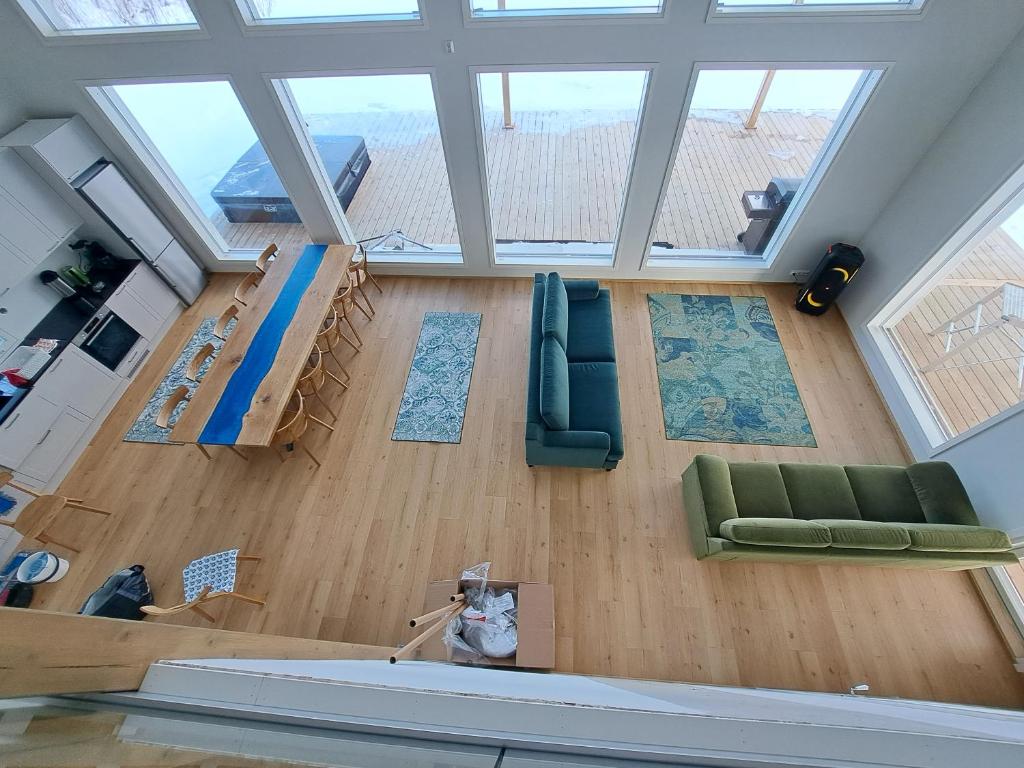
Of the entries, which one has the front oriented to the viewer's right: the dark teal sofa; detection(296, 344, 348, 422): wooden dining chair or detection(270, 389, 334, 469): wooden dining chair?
the dark teal sofa

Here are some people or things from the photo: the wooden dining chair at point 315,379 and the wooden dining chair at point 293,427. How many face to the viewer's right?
0

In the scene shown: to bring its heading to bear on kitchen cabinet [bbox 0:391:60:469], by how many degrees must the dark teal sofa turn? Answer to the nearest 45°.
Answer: approximately 180°

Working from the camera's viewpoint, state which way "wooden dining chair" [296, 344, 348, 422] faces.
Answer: facing away from the viewer and to the left of the viewer

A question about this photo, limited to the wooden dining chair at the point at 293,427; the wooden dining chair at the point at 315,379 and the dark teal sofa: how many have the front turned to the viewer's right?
1

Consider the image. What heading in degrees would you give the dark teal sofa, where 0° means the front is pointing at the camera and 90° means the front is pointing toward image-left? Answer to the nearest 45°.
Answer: approximately 270°

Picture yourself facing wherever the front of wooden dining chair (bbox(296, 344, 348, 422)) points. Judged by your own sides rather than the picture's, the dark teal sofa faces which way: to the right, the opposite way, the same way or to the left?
the opposite way

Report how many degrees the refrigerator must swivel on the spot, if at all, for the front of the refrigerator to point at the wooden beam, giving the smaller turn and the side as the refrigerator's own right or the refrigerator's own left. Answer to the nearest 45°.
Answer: approximately 45° to the refrigerator's own right

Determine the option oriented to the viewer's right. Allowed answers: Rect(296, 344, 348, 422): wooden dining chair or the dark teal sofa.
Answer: the dark teal sofa

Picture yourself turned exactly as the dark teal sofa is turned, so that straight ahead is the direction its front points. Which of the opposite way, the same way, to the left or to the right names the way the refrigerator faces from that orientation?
the same way

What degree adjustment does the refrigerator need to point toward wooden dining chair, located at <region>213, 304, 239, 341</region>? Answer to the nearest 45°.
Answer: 0° — it already faces it

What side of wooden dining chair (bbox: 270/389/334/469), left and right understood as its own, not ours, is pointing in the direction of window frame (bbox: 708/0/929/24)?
back

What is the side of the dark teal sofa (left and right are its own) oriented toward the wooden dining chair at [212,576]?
back

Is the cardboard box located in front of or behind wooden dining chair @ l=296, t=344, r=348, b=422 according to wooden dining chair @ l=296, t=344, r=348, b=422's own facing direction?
behind
